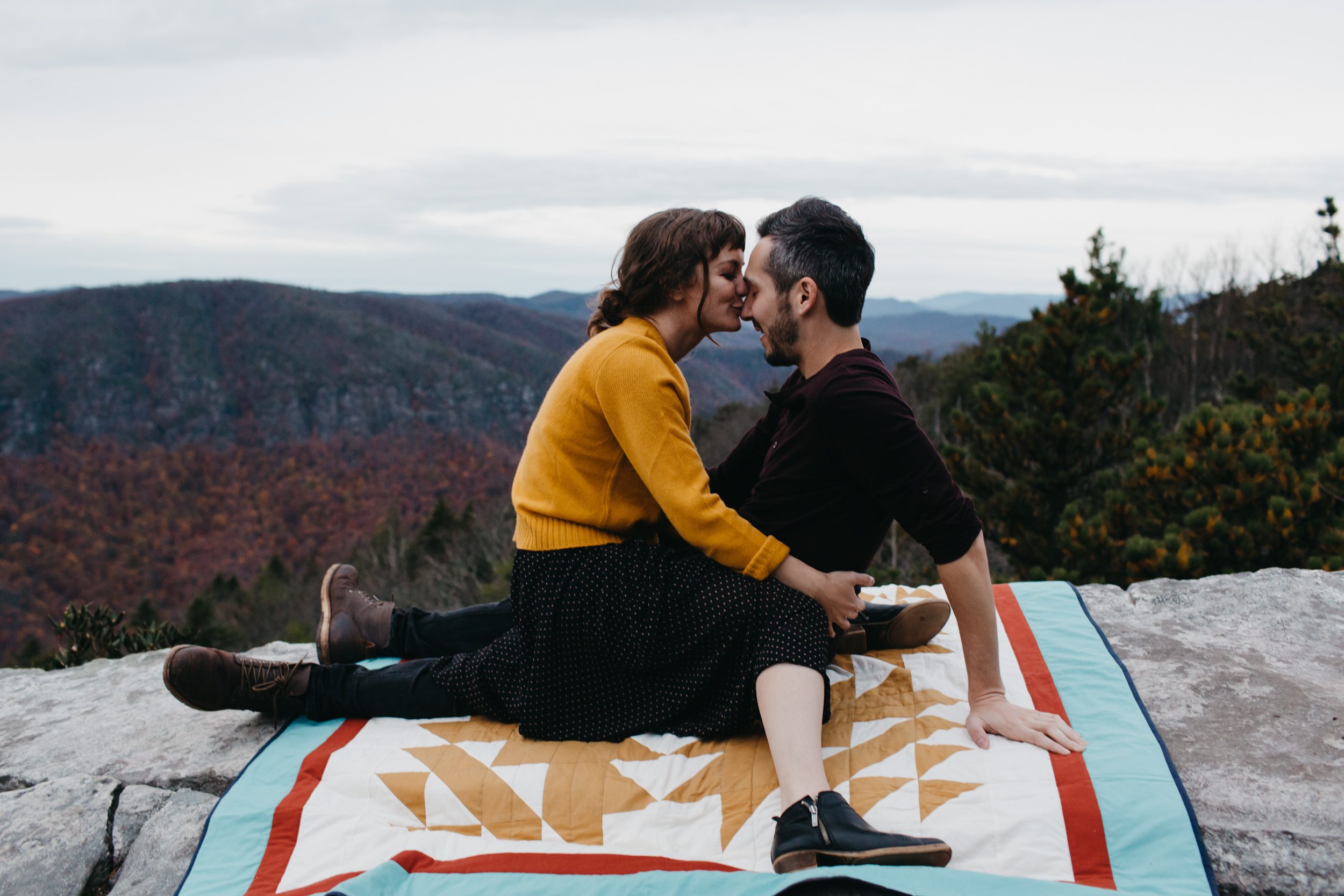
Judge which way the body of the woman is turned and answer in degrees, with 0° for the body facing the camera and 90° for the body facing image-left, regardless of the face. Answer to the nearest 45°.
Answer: approximately 270°

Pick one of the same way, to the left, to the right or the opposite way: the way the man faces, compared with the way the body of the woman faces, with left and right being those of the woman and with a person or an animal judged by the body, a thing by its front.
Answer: the opposite way

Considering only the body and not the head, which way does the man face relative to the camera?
to the viewer's left

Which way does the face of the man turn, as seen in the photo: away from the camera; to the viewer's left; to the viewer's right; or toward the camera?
to the viewer's left

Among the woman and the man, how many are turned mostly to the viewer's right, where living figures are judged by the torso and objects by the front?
1

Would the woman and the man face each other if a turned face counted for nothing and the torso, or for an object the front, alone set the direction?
yes
